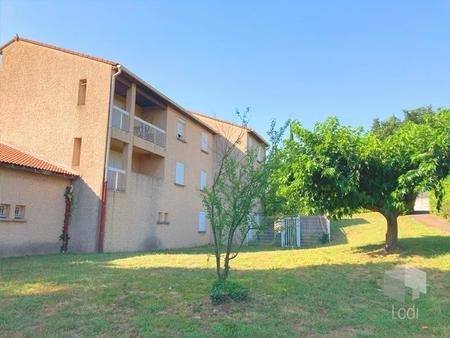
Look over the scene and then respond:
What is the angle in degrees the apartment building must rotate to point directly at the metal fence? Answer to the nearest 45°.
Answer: approximately 45° to its left

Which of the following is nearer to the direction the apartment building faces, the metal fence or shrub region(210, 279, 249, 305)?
the shrub

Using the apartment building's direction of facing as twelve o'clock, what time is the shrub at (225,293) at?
The shrub is roughly at 1 o'clock from the apartment building.

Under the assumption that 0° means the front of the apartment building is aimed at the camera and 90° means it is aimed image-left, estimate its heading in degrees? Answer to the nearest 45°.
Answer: approximately 315°

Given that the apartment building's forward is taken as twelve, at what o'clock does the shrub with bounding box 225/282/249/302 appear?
The shrub is roughly at 1 o'clock from the apartment building.

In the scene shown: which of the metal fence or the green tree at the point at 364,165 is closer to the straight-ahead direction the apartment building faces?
the green tree

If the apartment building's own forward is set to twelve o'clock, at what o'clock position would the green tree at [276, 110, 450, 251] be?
The green tree is roughly at 12 o'clock from the apartment building.

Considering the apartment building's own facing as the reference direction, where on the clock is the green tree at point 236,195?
The green tree is roughly at 1 o'clock from the apartment building.
